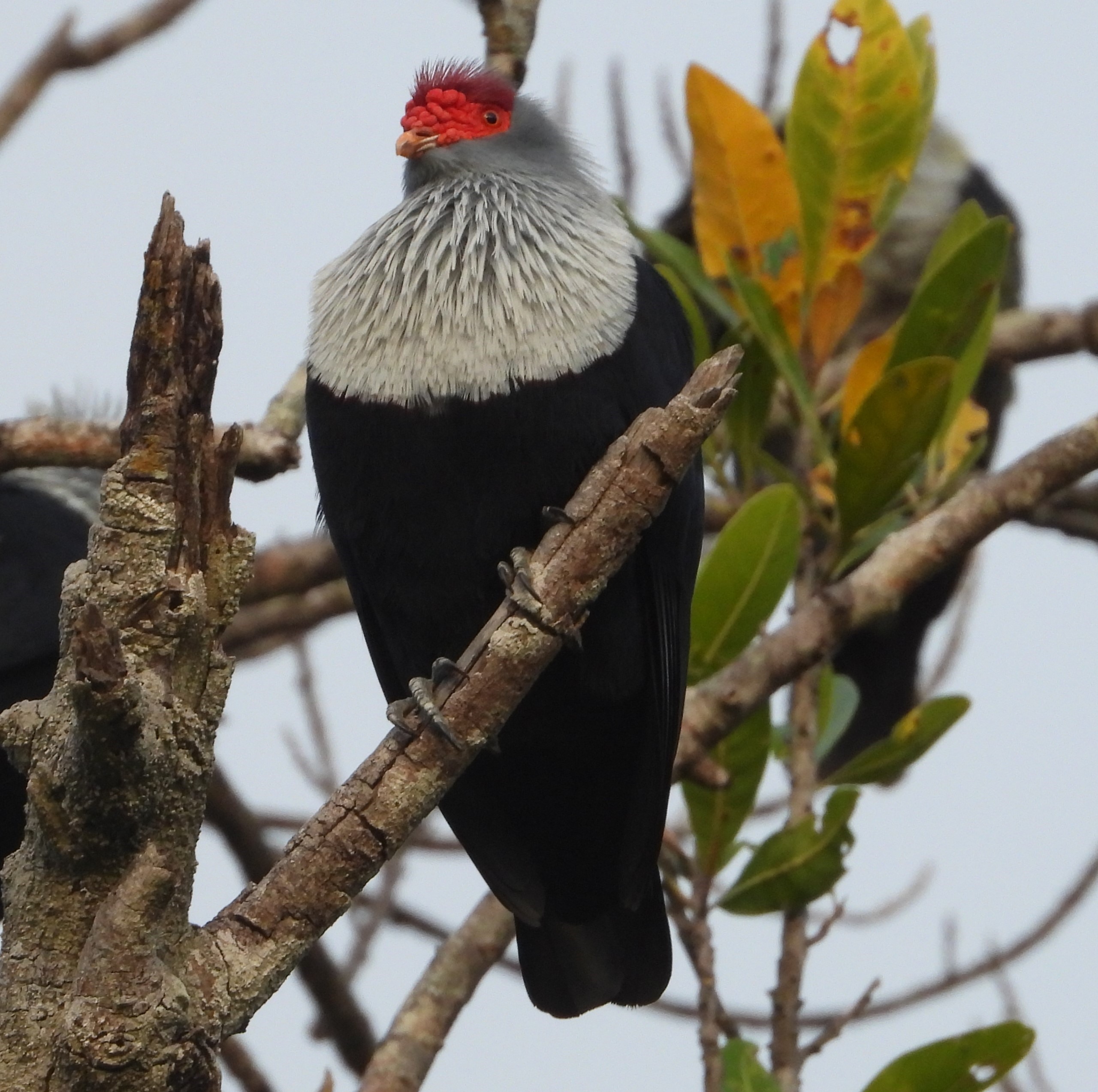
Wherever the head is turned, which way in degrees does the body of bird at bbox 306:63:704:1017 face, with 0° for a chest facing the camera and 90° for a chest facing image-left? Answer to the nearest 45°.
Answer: approximately 45°

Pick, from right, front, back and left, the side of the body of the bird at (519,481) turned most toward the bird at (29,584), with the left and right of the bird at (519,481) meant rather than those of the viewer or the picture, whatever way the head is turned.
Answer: right

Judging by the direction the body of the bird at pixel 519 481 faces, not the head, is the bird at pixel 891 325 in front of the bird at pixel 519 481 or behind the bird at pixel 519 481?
behind

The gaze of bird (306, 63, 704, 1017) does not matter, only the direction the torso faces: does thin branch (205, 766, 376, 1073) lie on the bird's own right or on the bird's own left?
on the bird's own right

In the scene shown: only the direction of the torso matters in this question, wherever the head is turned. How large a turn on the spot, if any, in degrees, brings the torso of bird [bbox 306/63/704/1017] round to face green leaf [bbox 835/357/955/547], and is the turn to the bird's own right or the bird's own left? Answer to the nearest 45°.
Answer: approximately 135° to the bird's own left
